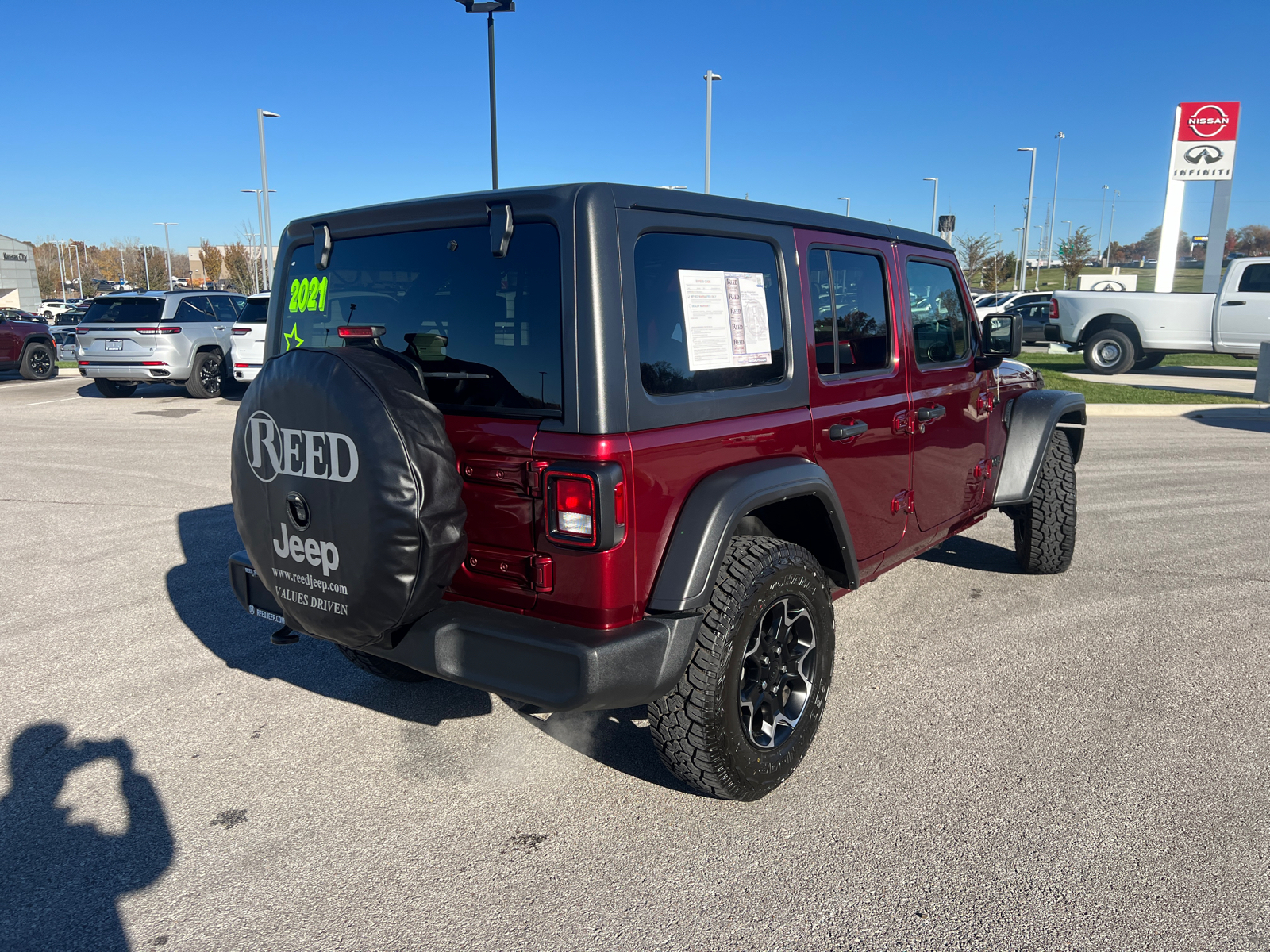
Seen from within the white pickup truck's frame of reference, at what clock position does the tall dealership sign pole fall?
The tall dealership sign pole is roughly at 9 o'clock from the white pickup truck.

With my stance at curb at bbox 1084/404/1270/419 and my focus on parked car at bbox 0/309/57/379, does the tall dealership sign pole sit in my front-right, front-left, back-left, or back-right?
back-right

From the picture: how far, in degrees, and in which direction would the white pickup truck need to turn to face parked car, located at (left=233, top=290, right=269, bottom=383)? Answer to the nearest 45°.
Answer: approximately 135° to its right

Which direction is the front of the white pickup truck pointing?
to the viewer's right

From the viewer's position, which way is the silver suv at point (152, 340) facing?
facing away from the viewer and to the right of the viewer

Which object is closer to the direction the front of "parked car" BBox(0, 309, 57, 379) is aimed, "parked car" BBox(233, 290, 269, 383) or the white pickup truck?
the white pickup truck

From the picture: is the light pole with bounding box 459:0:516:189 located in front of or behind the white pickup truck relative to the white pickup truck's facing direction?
behind

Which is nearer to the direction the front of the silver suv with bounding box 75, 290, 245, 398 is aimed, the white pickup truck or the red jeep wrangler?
the white pickup truck

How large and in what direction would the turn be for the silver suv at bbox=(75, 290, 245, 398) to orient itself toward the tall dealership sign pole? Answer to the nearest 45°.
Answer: approximately 45° to its right
